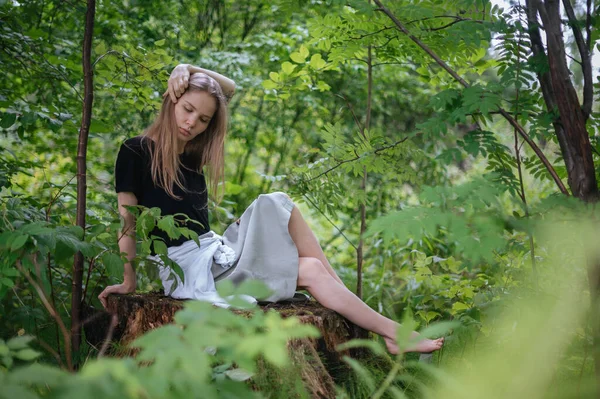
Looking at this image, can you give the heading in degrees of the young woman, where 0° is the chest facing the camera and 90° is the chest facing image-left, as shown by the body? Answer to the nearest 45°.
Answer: approximately 315°

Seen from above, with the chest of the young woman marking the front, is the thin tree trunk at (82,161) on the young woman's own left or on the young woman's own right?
on the young woman's own right
